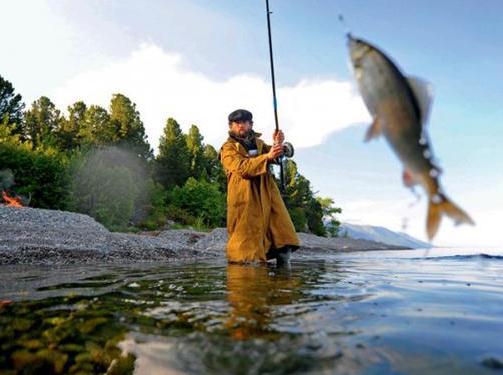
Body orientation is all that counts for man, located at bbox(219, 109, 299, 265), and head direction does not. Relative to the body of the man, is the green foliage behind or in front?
behind

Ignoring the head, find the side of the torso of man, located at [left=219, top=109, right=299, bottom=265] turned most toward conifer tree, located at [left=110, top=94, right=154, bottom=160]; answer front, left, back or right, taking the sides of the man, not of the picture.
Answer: back

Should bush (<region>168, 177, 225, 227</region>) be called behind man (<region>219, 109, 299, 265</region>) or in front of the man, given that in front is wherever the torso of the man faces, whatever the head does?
behind

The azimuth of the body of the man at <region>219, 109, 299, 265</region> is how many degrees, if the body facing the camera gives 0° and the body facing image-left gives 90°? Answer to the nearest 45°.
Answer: approximately 315°

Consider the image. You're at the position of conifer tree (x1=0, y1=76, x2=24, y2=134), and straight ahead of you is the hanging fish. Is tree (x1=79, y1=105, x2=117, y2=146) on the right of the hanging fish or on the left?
left

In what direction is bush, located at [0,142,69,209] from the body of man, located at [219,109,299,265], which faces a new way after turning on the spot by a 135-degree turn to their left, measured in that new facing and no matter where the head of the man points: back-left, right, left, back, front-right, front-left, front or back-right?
front-left

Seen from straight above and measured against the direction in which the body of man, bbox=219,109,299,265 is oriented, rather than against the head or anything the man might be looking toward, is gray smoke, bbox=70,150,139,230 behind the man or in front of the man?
behind

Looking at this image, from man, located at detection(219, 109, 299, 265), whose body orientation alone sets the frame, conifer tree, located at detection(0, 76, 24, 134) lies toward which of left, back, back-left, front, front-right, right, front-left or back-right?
back

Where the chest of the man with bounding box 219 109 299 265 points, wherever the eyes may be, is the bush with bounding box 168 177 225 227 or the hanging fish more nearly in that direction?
the hanging fish
